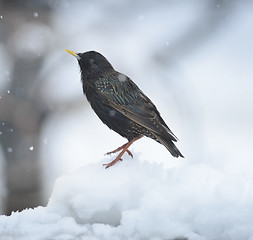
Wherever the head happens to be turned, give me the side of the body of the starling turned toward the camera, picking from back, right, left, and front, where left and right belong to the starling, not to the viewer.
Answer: left
